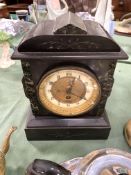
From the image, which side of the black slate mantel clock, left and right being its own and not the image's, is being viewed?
front
